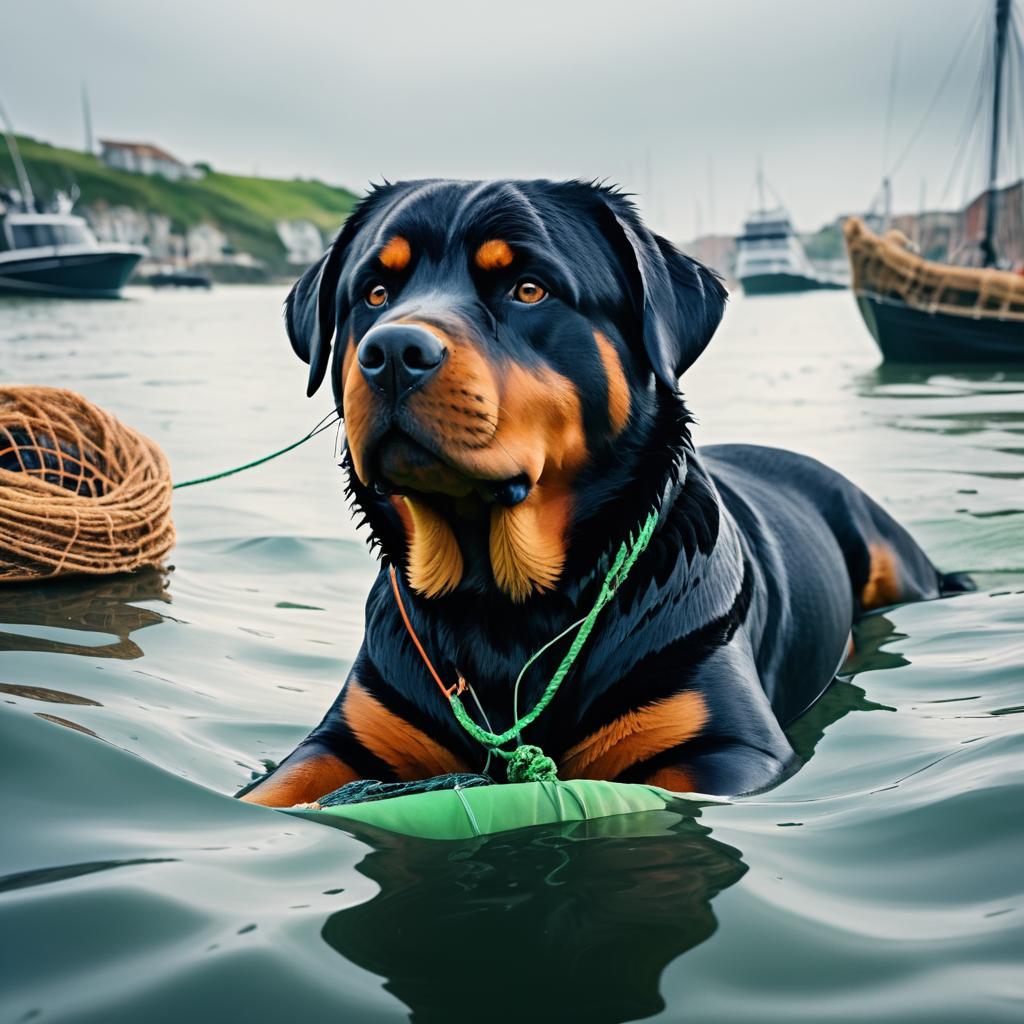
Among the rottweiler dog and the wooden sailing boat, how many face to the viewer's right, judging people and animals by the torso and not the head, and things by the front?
0

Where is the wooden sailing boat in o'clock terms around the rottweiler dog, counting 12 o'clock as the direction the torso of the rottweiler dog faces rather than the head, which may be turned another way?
The wooden sailing boat is roughly at 5 o'clock from the rottweiler dog.

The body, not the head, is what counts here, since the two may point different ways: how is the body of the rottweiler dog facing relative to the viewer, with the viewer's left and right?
facing the viewer and to the left of the viewer

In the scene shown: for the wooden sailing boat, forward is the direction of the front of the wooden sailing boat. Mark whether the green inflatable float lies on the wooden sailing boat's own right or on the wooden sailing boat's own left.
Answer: on the wooden sailing boat's own left

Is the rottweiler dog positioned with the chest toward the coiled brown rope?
no

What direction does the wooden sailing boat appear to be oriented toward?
to the viewer's left

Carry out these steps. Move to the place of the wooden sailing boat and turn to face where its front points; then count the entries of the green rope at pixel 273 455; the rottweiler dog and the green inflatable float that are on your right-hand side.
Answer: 0

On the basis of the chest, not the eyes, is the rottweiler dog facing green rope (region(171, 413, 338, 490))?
no

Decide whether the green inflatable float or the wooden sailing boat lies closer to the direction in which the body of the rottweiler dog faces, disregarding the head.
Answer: the green inflatable float
